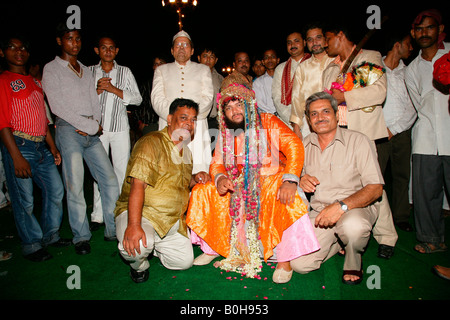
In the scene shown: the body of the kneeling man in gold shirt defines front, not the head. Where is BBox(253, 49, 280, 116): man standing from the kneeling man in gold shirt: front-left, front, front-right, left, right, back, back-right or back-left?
left

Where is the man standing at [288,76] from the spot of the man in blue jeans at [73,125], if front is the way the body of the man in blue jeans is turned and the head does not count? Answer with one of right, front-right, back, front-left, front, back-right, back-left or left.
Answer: front-left

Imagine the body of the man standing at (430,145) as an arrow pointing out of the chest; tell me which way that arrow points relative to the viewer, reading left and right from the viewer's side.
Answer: facing the viewer

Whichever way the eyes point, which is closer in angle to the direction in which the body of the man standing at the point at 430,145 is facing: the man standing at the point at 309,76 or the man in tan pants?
the man in tan pants

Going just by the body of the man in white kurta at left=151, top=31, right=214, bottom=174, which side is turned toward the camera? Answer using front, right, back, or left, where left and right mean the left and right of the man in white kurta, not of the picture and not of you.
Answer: front

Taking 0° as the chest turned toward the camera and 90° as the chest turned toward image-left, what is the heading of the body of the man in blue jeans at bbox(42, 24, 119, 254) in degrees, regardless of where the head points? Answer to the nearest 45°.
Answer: approximately 315°

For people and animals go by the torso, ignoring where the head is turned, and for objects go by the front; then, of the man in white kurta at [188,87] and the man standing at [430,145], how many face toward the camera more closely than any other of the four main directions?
2

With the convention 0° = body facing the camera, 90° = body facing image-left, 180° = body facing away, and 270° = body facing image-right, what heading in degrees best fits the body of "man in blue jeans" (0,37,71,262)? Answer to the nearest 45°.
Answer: approximately 315°
